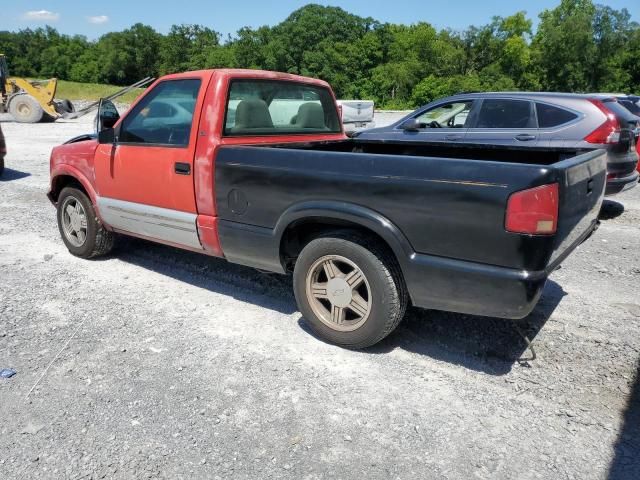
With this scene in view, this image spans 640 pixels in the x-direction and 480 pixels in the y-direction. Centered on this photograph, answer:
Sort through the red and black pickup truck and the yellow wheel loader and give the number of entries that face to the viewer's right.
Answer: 1

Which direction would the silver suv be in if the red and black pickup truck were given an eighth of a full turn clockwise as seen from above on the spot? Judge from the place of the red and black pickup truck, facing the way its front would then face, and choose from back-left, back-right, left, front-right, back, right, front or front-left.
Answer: front-right

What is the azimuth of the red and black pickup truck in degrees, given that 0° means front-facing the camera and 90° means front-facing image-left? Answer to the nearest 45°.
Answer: approximately 135°

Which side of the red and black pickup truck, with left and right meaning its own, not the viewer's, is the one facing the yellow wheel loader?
front

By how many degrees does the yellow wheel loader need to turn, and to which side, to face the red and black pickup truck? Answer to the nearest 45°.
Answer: approximately 90° to its right

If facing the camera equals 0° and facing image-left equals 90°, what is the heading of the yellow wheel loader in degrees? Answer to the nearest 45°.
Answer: approximately 270°
